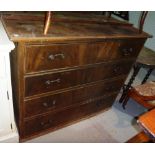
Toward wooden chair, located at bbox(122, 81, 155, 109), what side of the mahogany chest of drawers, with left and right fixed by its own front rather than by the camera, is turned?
left
